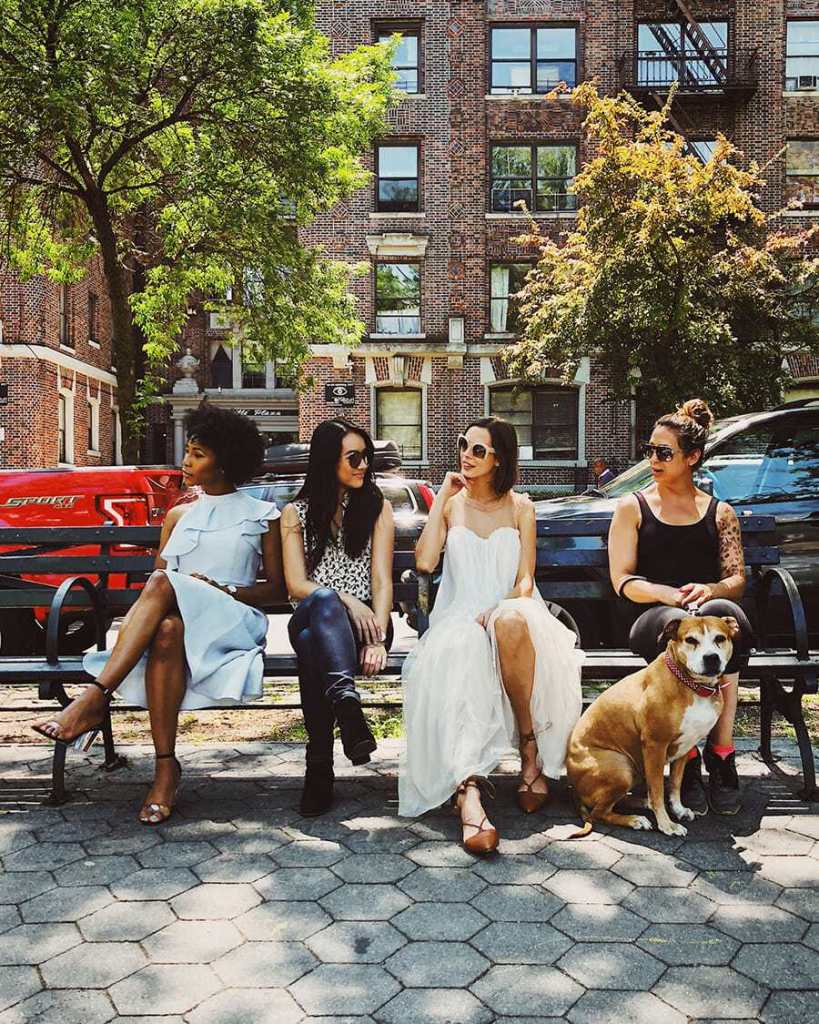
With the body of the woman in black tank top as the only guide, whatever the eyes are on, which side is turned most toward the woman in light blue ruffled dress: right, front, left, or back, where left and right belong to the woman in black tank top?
right

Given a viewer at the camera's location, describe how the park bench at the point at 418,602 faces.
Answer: facing the viewer

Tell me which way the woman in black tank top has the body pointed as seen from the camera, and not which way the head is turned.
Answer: toward the camera

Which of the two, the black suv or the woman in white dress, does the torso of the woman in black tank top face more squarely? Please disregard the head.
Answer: the woman in white dress

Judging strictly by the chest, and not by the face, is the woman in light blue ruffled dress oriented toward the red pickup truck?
no

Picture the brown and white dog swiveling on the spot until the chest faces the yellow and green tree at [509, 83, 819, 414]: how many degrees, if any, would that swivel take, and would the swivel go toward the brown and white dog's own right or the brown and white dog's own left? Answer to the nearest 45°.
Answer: approximately 135° to the brown and white dog's own left

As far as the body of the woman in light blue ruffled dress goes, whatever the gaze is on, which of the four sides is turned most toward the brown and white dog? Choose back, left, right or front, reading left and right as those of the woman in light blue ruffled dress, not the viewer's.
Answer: left

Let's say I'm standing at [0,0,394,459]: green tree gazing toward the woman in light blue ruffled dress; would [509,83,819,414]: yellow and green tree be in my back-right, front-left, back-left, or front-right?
back-left

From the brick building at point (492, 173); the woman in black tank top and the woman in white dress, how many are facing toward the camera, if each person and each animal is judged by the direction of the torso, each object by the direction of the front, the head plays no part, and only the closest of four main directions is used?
3

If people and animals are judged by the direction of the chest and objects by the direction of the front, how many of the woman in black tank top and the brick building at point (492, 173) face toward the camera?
2

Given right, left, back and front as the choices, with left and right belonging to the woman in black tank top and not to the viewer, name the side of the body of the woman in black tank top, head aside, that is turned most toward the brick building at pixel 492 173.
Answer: back

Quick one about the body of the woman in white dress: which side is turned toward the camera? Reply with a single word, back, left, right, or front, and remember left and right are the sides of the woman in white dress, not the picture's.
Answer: front

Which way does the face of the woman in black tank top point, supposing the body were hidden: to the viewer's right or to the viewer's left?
to the viewer's left

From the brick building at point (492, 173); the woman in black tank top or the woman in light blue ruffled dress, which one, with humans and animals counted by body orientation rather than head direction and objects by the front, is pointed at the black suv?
the brick building

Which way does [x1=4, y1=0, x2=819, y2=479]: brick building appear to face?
toward the camera

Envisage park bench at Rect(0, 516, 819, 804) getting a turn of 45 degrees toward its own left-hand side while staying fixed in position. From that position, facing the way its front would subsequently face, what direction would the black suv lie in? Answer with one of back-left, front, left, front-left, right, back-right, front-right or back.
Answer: left

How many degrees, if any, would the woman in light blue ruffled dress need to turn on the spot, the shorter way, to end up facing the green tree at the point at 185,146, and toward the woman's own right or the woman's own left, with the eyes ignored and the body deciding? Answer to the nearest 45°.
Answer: approximately 135° to the woman's own right
